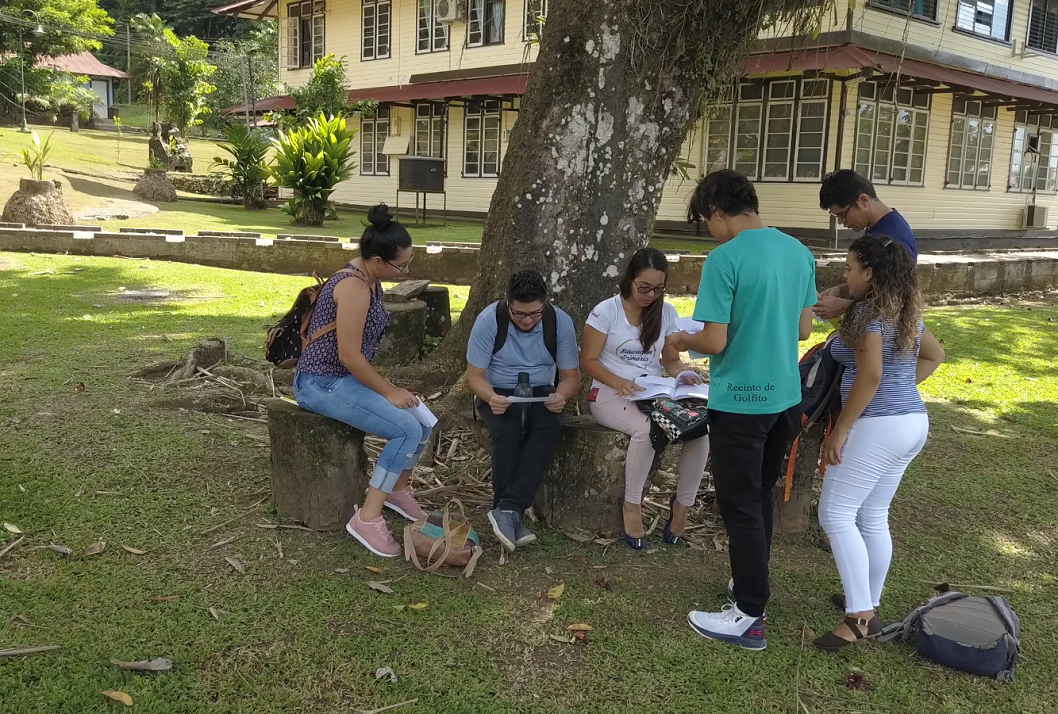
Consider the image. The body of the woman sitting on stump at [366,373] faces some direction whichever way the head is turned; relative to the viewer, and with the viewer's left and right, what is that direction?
facing to the right of the viewer

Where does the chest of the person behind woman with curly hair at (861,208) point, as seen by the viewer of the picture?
to the viewer's left

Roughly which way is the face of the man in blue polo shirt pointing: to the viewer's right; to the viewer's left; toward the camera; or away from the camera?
toward the camera

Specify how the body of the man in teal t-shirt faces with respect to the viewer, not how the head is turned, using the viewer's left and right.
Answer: facing away from the viewer and to the left of the viewer

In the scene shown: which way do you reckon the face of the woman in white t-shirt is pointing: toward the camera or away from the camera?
toward the camera

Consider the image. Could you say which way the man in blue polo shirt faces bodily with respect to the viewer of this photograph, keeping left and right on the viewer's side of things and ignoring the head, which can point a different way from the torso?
facing the viewer

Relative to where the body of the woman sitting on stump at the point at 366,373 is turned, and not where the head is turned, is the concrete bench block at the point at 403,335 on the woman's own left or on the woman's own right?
on the woman's own left

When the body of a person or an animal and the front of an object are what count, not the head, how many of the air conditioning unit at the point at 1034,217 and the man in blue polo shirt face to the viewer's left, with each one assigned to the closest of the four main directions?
0

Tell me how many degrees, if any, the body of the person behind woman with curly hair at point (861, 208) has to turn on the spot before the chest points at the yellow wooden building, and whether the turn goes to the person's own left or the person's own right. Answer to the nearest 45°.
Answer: approximately 90° to the person's own right

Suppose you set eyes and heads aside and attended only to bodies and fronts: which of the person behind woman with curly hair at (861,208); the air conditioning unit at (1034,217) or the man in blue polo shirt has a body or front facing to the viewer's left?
the person behind woman with curly hair

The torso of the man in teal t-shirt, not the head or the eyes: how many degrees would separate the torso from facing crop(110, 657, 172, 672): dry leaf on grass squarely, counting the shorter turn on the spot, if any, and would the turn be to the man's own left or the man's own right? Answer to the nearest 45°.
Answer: approximately 90° to the man's own left

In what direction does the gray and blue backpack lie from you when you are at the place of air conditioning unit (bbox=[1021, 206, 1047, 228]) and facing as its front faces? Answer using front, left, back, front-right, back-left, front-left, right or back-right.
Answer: front-right

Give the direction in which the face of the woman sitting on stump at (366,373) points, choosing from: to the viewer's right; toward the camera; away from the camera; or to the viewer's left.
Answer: to the viewer's right

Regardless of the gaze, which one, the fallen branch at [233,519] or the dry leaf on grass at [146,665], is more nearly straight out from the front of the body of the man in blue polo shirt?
the dry leaf on grass

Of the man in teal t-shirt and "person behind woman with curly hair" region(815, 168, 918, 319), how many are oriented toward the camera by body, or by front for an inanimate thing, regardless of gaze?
0
